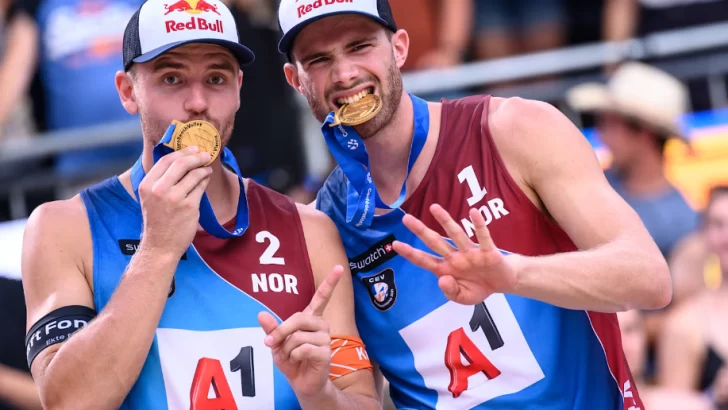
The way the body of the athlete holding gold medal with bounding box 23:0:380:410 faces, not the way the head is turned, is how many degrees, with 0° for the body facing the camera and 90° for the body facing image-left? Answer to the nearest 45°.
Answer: approximately 0°

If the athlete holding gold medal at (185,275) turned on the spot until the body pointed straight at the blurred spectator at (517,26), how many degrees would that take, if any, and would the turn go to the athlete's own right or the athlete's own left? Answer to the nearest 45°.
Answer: approximately 135° to the athlete's own left

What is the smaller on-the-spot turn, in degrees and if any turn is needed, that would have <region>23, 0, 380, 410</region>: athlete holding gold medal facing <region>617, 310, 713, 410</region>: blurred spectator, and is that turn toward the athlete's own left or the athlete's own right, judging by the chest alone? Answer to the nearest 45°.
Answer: approximately 135° to the athlete's own left
